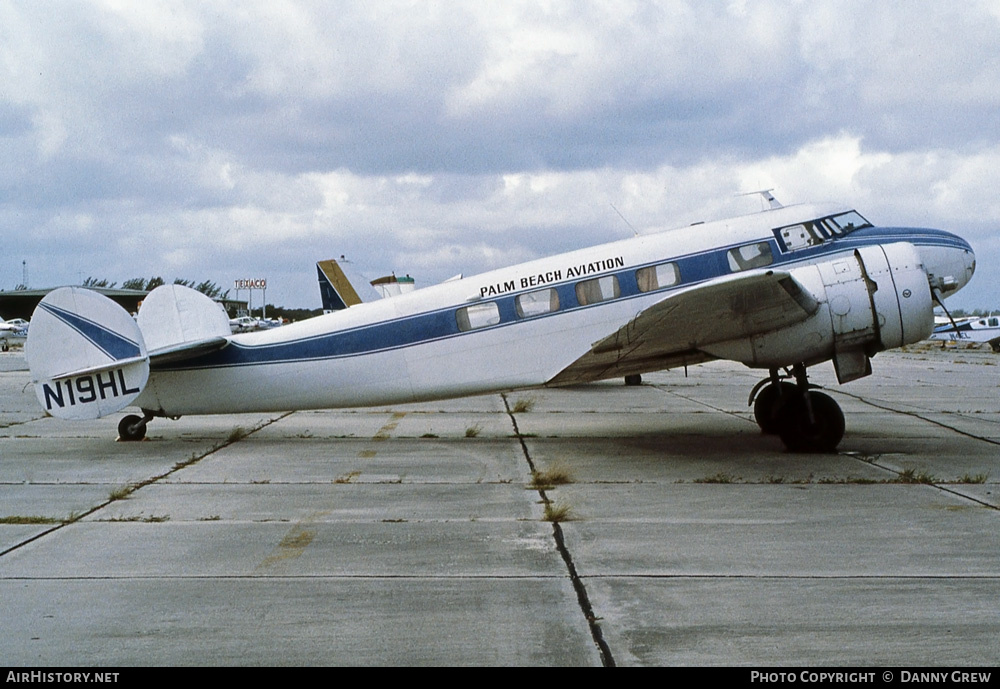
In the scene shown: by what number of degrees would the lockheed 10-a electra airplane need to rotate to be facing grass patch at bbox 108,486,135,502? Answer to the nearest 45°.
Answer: approximately 135° to its right

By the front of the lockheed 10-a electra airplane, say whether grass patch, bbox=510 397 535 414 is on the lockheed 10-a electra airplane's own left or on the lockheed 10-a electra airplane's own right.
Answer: on the lockheed 10-a electra airplane's own left

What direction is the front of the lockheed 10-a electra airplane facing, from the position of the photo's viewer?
facing to the right of the viewer

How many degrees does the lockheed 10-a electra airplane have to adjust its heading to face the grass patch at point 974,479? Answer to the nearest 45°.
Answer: approximately 45° to its right
